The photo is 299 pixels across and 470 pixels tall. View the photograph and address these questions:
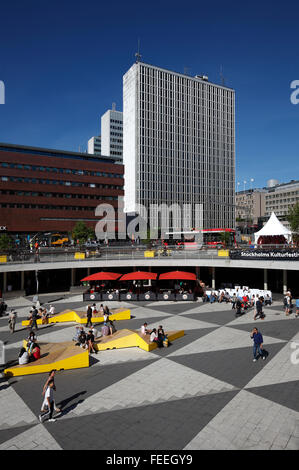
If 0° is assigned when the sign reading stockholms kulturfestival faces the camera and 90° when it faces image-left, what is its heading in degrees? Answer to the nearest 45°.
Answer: approximately 0°

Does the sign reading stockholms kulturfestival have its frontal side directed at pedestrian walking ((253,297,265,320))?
yes

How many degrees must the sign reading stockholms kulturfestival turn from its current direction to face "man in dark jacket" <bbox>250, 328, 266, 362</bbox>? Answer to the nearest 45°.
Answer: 0° — it already faces them

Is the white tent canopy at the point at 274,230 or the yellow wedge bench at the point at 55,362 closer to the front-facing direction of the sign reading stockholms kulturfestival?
the yellow wedge bench

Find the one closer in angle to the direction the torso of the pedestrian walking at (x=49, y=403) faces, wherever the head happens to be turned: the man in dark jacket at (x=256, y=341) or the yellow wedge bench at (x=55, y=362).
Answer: the man in dark jacket

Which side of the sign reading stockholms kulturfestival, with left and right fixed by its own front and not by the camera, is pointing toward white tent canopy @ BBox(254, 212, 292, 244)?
back

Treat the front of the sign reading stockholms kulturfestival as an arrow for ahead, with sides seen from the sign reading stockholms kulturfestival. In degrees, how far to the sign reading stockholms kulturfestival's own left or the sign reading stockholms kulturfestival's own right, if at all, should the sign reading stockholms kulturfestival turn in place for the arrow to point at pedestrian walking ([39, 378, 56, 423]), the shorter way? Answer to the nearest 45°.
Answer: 0° — it already faces them
